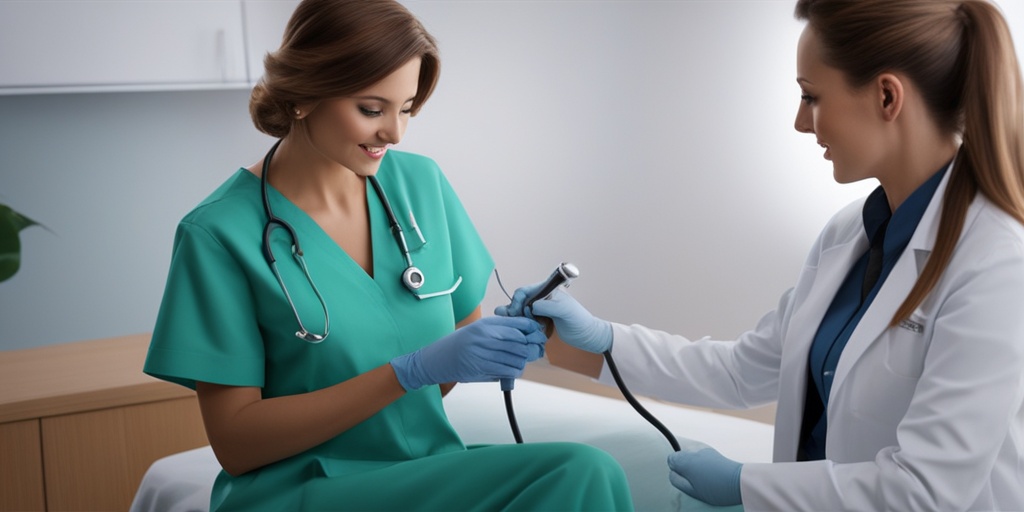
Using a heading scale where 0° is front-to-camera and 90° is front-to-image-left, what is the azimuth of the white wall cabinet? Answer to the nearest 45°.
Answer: approximately 0°

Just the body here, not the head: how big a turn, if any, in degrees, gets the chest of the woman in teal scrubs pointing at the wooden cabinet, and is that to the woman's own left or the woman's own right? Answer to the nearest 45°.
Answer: approximately 180°

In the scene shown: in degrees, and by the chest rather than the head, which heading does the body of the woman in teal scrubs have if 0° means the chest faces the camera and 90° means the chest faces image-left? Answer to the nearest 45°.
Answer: approximately 315°
